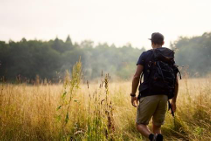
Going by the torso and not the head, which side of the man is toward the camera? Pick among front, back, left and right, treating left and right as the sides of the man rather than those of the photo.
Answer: back
